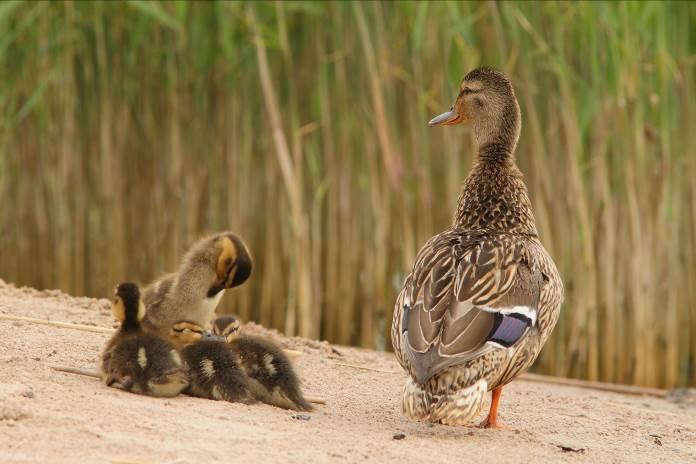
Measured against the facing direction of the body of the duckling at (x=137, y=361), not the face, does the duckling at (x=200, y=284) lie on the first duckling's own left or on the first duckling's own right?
on the first duckling's own right

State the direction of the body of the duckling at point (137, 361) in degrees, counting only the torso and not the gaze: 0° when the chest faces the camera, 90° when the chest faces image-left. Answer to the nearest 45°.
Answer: approximately 135°

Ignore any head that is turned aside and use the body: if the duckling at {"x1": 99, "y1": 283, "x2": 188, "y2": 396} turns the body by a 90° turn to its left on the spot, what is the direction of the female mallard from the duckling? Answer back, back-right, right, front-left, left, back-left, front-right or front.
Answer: back-left

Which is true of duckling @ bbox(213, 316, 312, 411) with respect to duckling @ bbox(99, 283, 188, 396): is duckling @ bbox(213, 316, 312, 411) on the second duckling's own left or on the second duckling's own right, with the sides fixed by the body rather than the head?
on the second duckling's own right
